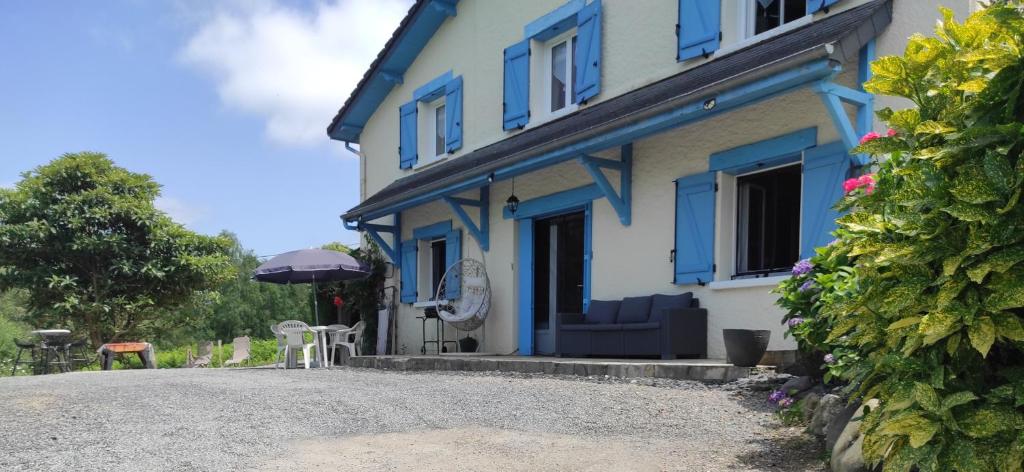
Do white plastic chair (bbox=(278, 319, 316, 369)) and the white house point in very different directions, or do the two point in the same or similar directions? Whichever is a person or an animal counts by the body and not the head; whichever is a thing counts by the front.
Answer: very different directions

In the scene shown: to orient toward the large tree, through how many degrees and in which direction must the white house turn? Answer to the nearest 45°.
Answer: approximately 90° to its right

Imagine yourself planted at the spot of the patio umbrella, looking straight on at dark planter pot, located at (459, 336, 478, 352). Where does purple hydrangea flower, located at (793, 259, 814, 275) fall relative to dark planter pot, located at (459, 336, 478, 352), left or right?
right

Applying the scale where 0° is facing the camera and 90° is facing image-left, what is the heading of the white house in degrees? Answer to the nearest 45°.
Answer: approximately 45°

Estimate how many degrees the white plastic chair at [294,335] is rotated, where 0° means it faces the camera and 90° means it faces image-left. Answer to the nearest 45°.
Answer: approximately 225°

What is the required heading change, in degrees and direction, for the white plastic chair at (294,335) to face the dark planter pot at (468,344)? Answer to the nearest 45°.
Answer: approximately 45° to its right
